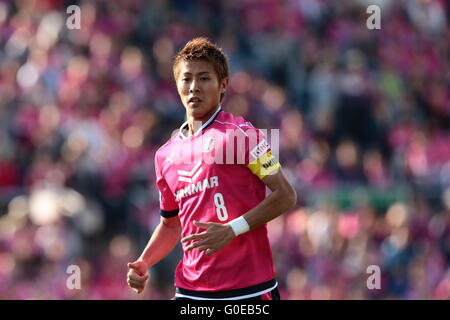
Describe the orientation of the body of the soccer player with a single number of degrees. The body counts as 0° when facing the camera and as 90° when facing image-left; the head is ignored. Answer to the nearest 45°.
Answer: approximately 45°
